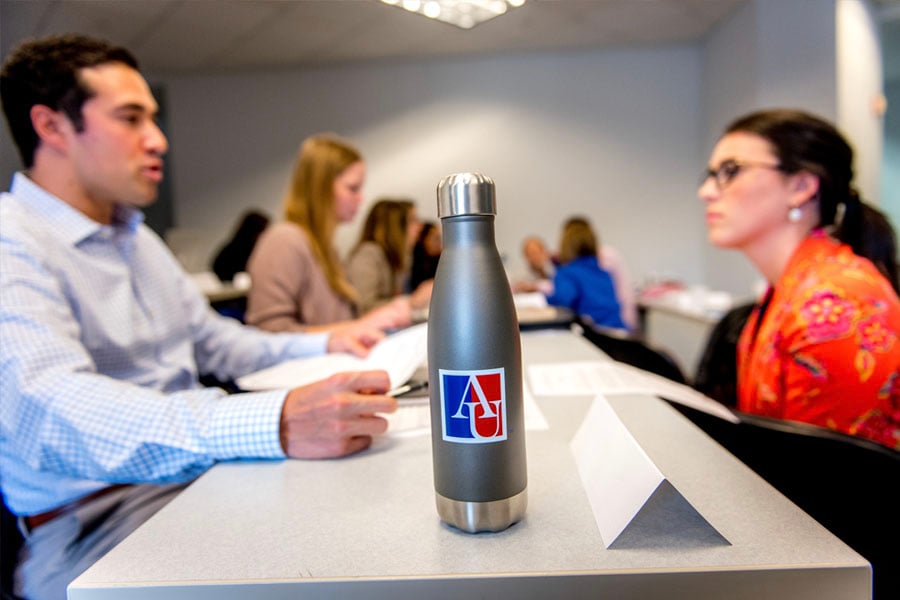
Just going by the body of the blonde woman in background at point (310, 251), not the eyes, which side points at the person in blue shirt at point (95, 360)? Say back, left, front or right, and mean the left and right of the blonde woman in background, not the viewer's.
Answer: right

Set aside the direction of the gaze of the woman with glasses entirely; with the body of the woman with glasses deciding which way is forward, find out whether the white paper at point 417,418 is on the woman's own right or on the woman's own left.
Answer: on the woman's own left

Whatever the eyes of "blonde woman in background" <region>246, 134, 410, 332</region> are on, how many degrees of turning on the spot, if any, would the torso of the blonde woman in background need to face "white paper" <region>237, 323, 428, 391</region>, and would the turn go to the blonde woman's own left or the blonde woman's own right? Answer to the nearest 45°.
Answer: approximately 90° to the blonde woman's own right

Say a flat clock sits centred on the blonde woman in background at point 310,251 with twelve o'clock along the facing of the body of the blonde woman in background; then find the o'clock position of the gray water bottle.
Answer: The gray water bottle is roughly at 3 o'clock from the blonde woman in background.

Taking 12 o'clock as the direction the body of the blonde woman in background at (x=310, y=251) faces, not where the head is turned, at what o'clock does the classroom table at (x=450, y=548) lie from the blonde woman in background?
The classroom table is roughly at 3 o'clock from the blonde woman in background.

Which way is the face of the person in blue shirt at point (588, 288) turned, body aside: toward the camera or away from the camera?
away from the camera

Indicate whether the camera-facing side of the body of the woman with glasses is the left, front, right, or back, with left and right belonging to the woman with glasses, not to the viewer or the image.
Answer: left

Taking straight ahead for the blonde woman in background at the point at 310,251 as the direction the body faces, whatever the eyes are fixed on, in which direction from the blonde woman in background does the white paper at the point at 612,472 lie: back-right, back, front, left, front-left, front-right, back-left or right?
right

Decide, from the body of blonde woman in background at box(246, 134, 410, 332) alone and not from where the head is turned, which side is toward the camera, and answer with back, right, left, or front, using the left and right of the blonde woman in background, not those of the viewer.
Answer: right

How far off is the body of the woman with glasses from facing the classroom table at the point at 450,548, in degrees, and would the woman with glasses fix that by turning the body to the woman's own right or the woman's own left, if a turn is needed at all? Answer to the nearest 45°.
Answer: approximately 90° to the woman's own left

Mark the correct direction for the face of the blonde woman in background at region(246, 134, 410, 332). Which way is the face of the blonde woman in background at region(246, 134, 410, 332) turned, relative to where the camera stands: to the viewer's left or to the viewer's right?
to the viewer's right
